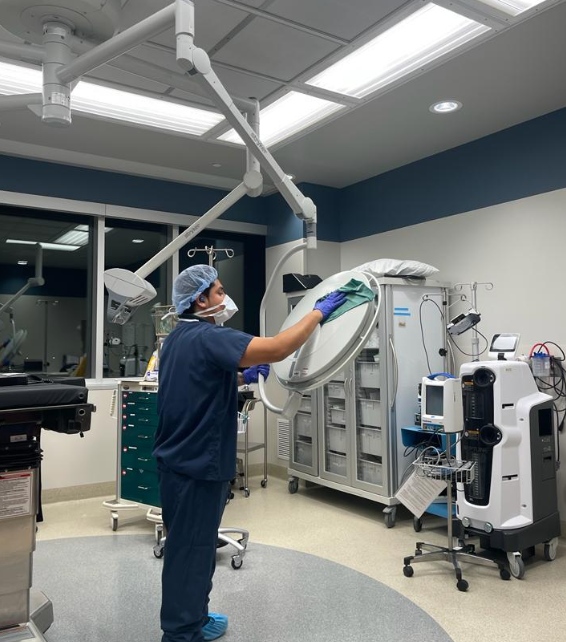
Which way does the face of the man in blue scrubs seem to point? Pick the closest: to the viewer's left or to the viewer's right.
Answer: to the viewer's right

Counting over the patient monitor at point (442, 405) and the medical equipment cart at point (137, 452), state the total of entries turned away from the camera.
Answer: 0

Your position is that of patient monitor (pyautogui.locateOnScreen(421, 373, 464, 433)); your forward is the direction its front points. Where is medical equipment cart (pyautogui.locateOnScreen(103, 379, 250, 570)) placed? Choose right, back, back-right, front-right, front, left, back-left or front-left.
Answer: front-right

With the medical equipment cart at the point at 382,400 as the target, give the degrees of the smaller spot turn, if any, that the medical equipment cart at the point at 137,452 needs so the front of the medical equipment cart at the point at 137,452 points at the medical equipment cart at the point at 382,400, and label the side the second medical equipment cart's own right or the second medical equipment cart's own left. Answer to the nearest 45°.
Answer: approximately 135° to the second medical equipment cart's own left

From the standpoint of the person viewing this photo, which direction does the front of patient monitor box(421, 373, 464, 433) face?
facing the viewer and to the left of the viewer
